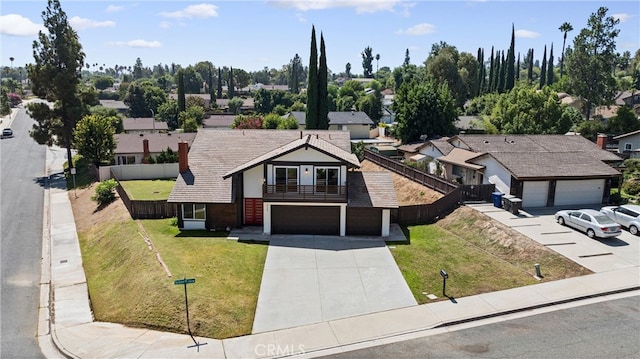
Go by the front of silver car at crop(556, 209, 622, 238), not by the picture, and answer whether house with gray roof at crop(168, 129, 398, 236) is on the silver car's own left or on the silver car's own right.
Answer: on the silver car's own left

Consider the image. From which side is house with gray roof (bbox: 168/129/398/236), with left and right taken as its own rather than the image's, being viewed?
front

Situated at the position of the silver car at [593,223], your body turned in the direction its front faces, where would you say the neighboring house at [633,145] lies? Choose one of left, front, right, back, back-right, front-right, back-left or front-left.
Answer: front-right

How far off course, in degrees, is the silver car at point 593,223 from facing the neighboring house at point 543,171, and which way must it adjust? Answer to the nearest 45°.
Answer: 0° — it already faces it

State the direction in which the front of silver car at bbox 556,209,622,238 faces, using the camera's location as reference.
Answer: facing away from the viewer and to the left of the viewer

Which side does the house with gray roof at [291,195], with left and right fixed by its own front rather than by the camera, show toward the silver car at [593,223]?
left

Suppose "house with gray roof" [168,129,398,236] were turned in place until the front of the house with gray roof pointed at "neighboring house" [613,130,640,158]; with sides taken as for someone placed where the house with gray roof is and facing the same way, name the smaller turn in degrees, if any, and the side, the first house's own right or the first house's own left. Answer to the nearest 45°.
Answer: approximately 135° to the first house's own left

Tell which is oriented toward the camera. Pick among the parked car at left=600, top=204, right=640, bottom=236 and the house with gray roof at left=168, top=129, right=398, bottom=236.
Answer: the house with gray roof

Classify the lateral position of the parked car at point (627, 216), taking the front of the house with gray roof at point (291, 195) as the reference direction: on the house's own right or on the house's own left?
on the house's own left

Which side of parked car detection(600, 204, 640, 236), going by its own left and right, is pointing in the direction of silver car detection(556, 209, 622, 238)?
left

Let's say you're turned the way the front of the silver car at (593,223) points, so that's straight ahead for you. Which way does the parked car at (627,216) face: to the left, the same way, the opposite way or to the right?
the same way

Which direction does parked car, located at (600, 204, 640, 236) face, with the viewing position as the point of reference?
facing away from the viewer and to the left of the viewer

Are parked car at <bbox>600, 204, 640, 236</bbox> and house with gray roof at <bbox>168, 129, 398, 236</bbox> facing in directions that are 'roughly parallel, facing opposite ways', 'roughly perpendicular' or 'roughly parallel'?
roughly parallel, facing opposite ways

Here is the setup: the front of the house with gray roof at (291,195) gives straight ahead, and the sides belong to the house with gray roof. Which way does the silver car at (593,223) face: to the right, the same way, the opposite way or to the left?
the opposite way

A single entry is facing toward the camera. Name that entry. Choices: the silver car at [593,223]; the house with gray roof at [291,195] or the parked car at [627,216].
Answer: the house with gray roof

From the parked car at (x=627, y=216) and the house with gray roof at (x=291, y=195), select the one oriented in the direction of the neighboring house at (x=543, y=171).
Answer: the parked car

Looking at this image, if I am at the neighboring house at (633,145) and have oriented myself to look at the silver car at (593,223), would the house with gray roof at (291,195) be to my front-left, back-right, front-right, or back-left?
front-right

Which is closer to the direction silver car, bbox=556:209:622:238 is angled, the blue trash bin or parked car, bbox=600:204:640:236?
the blue trash bin
